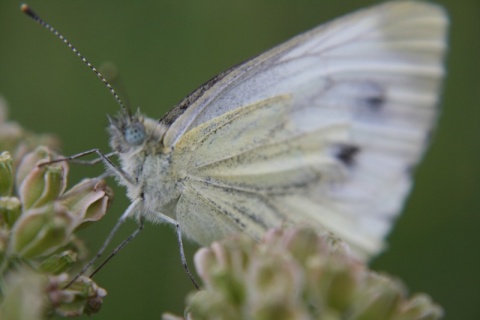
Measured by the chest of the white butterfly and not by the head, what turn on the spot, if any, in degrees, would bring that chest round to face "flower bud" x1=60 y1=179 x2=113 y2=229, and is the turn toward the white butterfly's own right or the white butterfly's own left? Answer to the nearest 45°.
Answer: approximately 45° to the white butterfly's own left

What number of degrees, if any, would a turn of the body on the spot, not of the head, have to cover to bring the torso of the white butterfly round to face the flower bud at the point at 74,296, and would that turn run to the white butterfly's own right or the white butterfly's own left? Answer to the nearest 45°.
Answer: approximately 45° to the white butterfly's own left

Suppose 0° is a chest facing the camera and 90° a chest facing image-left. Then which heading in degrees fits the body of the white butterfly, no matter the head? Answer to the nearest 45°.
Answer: approximately 90°

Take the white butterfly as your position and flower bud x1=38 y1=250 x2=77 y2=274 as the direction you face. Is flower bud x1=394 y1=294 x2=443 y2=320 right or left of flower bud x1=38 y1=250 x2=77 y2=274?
left

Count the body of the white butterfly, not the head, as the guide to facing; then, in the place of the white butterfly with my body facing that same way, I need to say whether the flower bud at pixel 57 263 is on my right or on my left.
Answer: on my left
